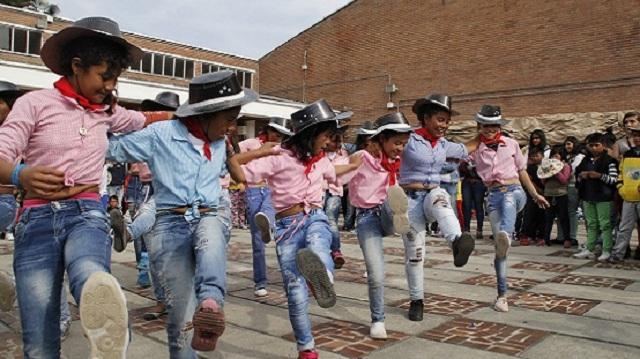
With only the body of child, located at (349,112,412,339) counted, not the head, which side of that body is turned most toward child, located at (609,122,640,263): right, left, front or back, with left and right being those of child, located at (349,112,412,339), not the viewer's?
left

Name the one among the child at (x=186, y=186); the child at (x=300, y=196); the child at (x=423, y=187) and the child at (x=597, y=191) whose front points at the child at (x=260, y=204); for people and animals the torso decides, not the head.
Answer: the child at (x=597, y=191)

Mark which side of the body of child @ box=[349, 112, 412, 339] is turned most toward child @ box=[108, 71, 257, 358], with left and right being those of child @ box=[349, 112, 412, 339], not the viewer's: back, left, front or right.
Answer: right

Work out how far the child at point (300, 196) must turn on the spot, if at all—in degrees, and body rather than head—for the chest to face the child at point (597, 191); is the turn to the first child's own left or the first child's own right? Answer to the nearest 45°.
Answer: approximately 90° to the first child's own left

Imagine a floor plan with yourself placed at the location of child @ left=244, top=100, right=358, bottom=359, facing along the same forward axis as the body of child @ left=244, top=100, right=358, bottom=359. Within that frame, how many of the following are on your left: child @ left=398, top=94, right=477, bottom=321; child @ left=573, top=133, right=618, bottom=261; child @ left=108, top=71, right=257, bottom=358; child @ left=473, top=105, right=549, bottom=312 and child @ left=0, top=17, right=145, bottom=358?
3

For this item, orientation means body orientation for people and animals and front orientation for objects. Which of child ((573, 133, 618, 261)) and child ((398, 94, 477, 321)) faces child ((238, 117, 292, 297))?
child ((573, 133, 618, 261))

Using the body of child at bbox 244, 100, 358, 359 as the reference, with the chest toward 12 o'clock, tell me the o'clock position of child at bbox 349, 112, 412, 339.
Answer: child at bbox 349, 112, 412, 339 is roughly at 9 o'clock from child at bbox 244, 100, 358, 359.

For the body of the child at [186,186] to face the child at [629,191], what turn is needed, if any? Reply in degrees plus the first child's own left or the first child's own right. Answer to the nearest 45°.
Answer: approximately 90° to the first child's own left

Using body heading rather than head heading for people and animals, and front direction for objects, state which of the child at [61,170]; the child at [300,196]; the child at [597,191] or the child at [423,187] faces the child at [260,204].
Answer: the child at [597,191]
